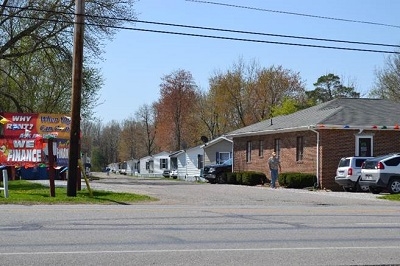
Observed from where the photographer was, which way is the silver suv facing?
facing away from the viewer and to the right of the viewer

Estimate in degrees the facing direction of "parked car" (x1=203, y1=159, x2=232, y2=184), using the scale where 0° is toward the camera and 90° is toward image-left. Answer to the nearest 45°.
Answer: approximately 45°

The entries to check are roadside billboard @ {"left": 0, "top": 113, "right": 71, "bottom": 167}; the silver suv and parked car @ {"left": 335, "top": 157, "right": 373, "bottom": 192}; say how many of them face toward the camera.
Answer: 1

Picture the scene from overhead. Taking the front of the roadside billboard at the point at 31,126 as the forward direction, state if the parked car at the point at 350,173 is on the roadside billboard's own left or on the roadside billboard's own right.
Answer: on the roadside billboard's own left

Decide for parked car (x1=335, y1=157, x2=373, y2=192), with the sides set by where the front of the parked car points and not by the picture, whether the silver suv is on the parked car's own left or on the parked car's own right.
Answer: on the parked car's own right

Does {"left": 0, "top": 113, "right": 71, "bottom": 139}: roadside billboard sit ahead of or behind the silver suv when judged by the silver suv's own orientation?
behind

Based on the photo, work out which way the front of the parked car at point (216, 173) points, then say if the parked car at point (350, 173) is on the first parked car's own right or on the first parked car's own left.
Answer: on the first parked car's own left

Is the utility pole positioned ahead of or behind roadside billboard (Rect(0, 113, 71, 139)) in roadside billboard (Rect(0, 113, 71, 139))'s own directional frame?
ahead

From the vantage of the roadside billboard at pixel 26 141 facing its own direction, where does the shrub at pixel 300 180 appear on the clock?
The shrub is roughly at 8 o'clock from the roadside billboard.

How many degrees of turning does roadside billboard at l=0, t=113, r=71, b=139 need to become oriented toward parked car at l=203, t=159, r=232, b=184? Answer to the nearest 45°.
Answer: approximately 135° to its left

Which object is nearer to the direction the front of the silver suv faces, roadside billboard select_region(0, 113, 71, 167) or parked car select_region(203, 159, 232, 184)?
the parked car

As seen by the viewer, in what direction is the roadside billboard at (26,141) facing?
toward the camera

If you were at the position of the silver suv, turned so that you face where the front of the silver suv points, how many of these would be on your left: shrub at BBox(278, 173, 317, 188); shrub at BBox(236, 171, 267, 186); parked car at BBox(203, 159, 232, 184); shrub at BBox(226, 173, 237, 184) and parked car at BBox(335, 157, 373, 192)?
5
